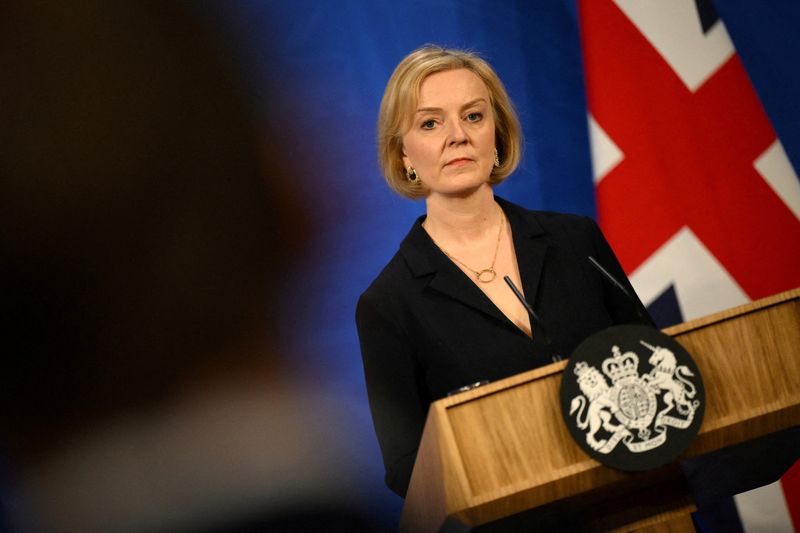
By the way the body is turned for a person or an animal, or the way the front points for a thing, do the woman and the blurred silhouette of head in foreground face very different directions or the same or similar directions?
very different directions

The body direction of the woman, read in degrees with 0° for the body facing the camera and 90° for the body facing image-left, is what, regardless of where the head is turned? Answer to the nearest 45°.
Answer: approximately 315°

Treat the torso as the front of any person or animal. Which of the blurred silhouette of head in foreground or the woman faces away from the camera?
the blurred silhouette of head in foreground

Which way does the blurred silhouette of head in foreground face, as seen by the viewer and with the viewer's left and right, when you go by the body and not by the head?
facing away from the viewer

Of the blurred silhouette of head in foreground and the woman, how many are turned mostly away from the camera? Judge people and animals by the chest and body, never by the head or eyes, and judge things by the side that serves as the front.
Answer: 1

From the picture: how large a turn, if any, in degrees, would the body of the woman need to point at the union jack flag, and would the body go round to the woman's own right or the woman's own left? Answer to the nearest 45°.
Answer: approximately 90° to the woman's own left
